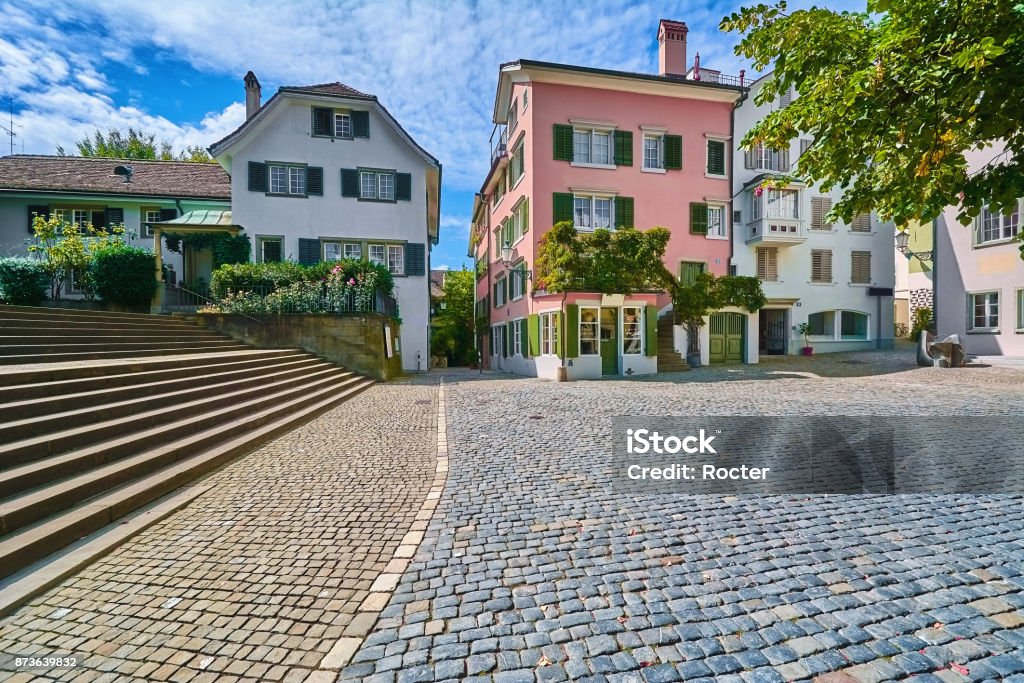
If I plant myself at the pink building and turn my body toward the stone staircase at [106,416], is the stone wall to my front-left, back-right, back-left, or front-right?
front-right

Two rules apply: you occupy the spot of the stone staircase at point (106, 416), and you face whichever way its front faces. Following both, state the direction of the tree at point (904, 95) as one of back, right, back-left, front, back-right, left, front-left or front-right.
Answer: front

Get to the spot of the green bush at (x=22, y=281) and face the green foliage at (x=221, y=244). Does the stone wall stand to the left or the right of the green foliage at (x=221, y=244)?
right

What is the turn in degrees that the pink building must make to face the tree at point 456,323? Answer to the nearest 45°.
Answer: approximately 135° to its right

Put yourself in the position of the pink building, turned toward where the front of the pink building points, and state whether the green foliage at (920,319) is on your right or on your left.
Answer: on your left

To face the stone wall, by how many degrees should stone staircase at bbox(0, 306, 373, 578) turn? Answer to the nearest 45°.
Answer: approximately 90° to its left

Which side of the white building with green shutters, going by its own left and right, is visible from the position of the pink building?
left

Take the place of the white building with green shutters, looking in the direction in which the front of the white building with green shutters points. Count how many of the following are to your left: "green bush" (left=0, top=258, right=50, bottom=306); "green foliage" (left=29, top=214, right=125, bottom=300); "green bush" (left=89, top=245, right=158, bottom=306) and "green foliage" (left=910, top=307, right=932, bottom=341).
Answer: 1

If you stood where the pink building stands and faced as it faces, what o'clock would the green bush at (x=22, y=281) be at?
The green bush is roughly at 2 o'clock from the pink building.

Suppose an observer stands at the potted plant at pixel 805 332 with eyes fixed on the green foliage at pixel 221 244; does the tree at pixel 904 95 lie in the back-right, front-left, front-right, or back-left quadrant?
front-left

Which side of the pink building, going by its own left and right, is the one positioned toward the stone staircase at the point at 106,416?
front

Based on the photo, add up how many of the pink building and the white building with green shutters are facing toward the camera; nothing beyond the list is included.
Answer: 2

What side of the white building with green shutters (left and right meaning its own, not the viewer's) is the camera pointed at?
front

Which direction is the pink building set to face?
toward the camera
